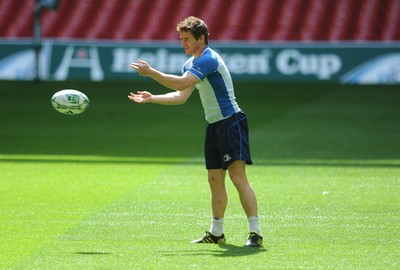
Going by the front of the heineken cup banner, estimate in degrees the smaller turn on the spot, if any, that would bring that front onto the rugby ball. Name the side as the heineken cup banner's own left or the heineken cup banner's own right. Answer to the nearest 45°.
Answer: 0° — it already faces it

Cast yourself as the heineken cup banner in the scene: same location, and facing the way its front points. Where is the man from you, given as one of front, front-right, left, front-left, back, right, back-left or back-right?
front

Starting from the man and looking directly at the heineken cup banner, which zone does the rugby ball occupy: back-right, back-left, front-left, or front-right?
front-left

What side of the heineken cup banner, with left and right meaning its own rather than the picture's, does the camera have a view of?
front

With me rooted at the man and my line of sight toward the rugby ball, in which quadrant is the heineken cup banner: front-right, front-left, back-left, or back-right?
front-right

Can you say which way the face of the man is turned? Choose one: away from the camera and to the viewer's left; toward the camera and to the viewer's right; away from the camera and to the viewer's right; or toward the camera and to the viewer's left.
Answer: toward the camera and to the viewer's left
